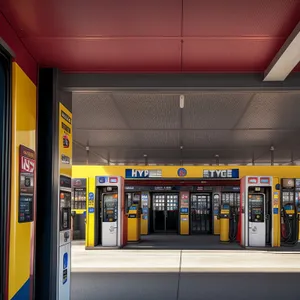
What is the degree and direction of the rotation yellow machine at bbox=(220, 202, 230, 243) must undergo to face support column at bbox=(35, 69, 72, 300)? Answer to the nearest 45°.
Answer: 0° — it already faces it

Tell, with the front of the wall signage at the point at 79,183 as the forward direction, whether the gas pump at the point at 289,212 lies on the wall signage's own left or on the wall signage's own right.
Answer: on the wall signage's own left

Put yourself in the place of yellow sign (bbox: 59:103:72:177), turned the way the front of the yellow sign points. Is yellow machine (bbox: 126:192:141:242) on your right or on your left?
on your left

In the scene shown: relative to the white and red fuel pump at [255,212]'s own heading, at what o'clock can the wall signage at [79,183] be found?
The wall signage is roughly at 3 o'clock from the white and red fuel pump.

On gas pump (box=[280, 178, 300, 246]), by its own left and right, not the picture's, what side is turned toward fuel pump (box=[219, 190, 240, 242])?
right

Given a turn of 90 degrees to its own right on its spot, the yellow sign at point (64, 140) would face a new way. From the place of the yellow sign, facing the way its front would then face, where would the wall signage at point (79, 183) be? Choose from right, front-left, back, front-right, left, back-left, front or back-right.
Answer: back-right
